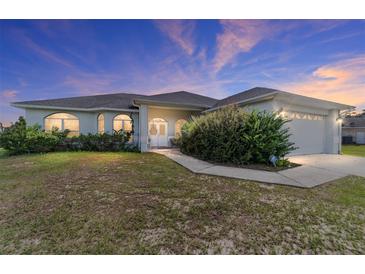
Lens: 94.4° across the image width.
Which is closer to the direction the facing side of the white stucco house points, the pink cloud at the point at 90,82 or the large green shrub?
the large green shrub

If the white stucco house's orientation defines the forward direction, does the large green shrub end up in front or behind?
in front

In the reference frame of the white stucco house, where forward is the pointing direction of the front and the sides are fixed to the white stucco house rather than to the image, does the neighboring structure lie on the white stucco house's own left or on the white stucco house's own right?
on the white stucco house's own left

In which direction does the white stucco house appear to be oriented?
toward the camera

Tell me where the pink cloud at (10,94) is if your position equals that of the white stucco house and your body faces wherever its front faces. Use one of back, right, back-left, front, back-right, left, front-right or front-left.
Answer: right

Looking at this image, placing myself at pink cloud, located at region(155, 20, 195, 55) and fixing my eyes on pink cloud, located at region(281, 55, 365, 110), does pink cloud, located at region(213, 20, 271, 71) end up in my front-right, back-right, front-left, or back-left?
front-right
